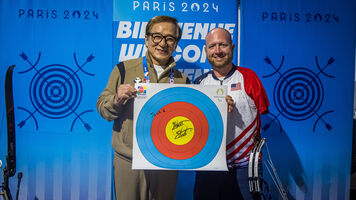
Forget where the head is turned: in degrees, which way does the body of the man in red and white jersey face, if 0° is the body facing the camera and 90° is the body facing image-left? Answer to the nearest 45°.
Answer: approximately 0°
